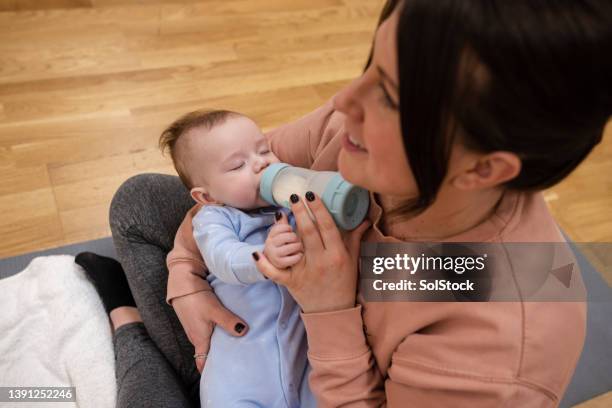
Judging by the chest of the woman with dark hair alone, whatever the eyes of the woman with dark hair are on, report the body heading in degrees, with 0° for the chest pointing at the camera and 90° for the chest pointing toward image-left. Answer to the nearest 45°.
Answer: approximately 90°
